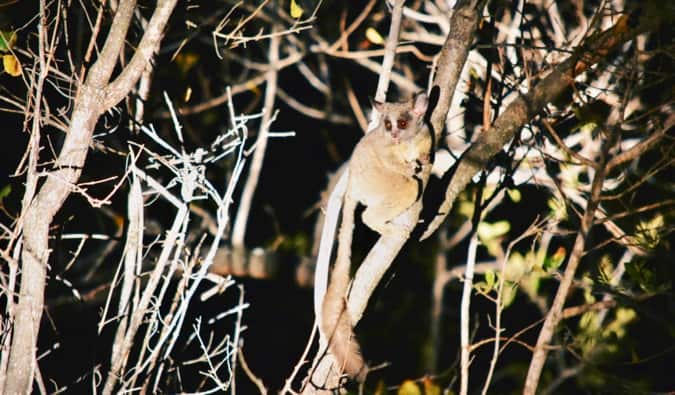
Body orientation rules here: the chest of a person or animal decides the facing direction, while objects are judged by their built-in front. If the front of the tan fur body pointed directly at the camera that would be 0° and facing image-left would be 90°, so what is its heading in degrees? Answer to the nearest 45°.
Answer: approximately 315°
